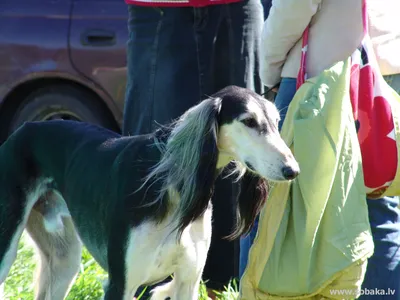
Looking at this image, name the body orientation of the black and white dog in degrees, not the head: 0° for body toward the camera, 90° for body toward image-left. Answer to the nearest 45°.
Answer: approximately 315°

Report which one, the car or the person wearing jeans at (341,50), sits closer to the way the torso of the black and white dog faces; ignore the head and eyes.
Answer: the person wearing jeans

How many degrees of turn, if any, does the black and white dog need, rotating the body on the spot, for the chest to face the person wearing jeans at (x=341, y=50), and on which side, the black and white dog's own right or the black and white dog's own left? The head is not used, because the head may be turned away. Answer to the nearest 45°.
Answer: approximately 45° to the black and white dog's own left

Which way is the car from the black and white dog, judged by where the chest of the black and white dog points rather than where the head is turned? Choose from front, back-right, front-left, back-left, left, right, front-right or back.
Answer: back-left

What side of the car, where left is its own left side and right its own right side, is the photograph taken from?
right
